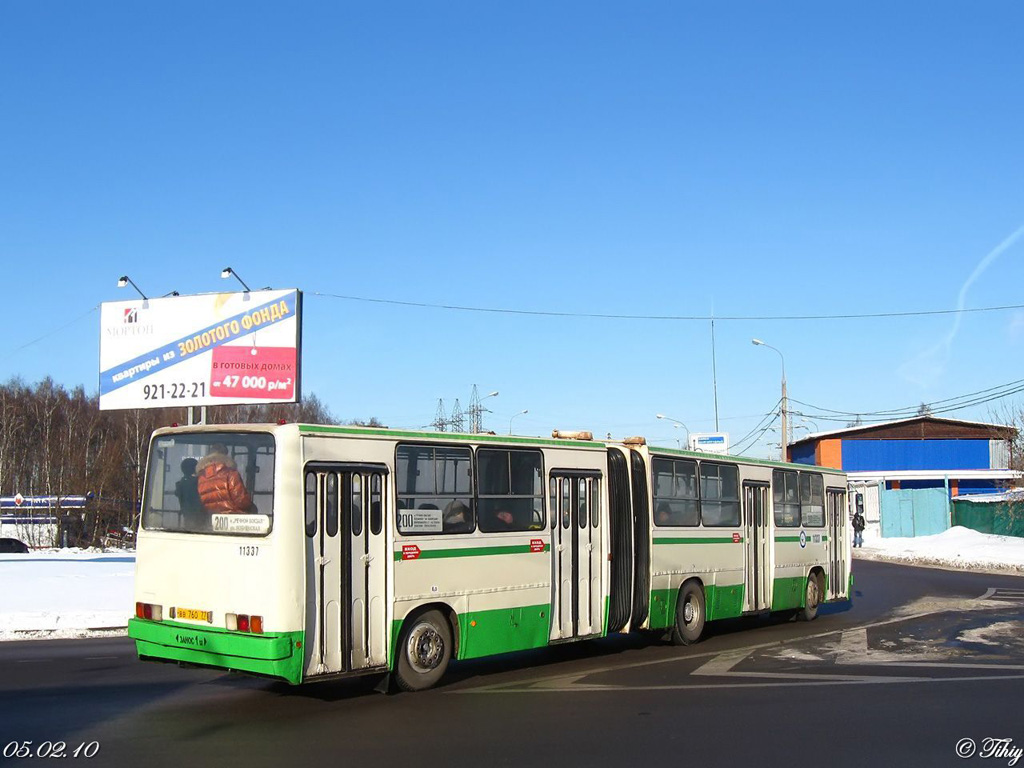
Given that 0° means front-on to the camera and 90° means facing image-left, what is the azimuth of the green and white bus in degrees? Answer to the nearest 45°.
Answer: approximately 225°

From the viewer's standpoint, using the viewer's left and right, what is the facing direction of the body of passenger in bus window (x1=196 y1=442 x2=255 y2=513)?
facing away from the viewer and to the right of the viewer

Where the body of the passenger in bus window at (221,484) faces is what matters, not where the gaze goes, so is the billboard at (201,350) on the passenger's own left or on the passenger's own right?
on the passenger's own left
